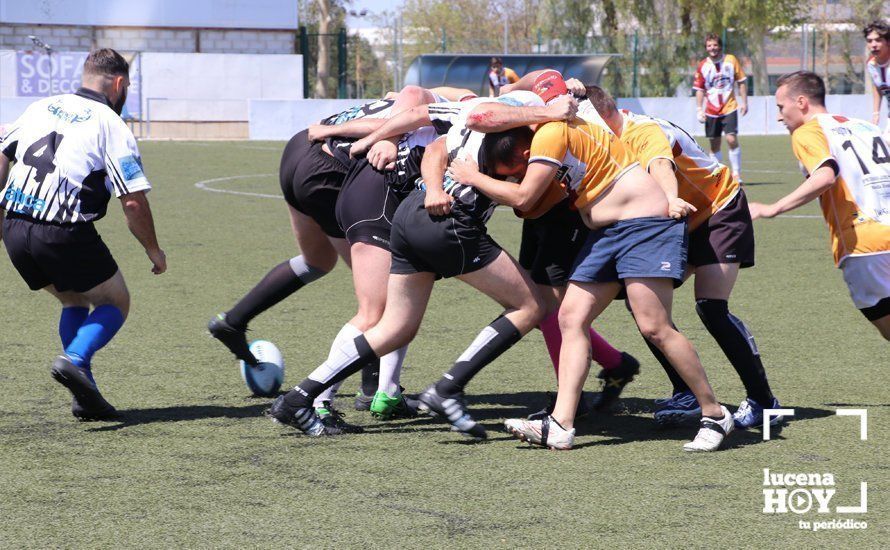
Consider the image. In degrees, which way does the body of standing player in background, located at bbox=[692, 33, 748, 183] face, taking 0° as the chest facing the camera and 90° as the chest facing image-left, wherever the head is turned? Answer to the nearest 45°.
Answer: approximately 0°

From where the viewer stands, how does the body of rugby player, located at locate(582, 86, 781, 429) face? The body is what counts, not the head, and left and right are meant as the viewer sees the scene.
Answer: facing to the left of the viewer

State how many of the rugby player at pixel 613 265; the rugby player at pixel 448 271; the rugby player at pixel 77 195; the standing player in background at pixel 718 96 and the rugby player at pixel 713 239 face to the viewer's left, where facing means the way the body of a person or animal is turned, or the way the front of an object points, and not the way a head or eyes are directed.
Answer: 2

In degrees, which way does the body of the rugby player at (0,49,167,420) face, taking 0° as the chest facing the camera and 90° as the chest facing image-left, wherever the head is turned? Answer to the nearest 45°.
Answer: approximately 225°

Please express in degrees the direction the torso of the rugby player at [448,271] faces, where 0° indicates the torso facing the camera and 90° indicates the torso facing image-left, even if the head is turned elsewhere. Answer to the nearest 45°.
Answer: approximately 270°

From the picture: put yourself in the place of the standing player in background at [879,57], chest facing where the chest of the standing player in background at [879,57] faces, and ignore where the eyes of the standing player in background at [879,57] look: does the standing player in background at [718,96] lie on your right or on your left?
on your right

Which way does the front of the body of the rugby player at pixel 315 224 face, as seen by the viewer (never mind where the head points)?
to the viewer's right

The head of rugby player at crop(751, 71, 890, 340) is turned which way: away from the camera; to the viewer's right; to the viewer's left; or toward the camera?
to the viewer's left

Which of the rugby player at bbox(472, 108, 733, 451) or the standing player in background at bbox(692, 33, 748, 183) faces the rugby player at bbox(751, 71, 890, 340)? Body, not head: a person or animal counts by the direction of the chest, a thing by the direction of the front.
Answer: the standing player in background

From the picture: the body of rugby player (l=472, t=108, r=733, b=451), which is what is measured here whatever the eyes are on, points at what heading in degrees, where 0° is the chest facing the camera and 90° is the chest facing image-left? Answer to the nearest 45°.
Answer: approximately 90°
